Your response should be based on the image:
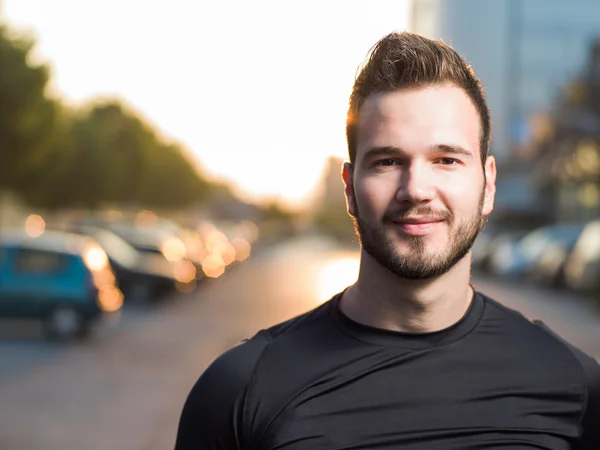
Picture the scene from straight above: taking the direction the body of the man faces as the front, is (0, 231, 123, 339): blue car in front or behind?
behind

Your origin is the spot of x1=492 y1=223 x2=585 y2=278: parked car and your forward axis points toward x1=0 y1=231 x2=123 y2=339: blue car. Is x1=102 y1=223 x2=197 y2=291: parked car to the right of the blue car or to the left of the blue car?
right

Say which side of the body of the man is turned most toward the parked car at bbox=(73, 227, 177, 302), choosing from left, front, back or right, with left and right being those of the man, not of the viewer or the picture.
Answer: back

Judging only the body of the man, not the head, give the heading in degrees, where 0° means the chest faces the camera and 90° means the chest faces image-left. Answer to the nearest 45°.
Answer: approximately 0°

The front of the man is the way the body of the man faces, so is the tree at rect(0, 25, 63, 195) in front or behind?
behind

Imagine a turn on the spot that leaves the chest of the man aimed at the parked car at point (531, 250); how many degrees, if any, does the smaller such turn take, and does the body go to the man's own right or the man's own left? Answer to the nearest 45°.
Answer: approximately 180°

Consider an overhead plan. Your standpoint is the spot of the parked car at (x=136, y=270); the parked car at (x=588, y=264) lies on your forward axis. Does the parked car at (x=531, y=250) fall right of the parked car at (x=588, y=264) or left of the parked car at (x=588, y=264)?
left
